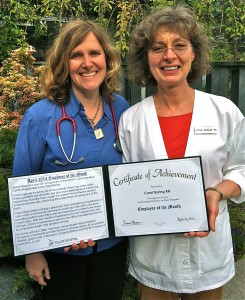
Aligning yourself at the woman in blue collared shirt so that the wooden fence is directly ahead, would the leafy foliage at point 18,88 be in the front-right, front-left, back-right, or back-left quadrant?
front-left

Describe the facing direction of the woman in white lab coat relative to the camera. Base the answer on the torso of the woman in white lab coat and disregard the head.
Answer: toward the camera

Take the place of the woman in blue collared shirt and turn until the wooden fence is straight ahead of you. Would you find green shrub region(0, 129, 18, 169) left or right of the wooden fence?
left

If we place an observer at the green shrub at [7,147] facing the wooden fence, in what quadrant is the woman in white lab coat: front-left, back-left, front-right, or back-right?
front-right

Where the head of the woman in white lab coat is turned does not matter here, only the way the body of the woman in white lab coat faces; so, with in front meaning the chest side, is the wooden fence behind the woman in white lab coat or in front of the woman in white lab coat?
behind

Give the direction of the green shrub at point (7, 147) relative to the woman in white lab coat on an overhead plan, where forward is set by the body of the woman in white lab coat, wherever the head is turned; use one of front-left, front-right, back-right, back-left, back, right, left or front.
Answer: back-right

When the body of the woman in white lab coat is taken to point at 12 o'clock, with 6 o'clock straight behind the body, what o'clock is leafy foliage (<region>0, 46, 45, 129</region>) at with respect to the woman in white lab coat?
The leafy foliage is roughly at 5 o'clock from the woman in white lab coat.

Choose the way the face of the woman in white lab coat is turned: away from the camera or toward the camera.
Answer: toward the camera
